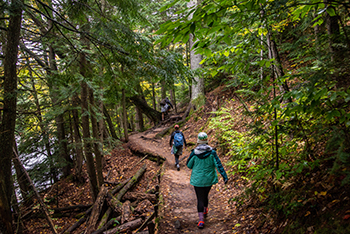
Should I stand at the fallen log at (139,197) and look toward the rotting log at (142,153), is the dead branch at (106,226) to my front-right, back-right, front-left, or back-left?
back-left

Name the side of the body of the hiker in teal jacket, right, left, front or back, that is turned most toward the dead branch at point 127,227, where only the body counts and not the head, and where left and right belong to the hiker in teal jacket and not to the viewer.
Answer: left

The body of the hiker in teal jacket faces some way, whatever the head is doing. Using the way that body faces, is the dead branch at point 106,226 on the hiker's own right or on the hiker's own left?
on the hiker's own left

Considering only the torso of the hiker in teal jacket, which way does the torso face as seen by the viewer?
away from the camera

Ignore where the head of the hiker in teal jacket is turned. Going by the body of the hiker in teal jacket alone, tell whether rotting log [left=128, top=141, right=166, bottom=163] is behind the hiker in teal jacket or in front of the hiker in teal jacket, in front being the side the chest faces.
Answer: in front

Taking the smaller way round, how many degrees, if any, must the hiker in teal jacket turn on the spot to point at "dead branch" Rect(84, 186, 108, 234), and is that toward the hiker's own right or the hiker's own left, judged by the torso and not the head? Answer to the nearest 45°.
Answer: approximately 45° to the hiker's own left

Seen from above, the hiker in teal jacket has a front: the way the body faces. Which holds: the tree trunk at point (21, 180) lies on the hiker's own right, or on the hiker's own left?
on the hiker's own left

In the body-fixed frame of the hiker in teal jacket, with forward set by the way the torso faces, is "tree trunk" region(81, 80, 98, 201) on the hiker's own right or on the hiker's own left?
on the hiker's own left
